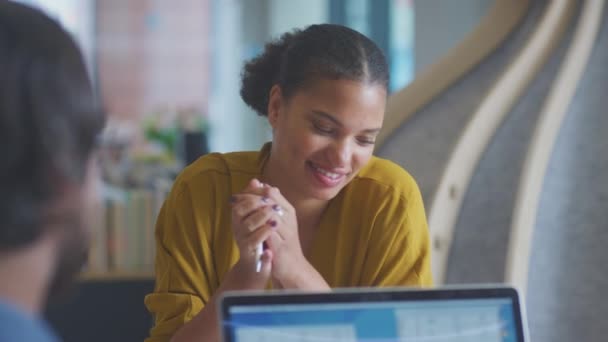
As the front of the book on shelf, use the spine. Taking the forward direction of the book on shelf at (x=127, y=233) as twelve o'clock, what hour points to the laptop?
The laptop is roughly at 12 o'clock from the book on shelf.

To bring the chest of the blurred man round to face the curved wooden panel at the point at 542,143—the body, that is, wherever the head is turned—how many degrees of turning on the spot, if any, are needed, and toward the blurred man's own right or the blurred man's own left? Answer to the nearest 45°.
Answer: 0° — they already face it

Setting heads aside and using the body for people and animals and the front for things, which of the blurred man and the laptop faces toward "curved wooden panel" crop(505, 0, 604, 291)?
the blurred man

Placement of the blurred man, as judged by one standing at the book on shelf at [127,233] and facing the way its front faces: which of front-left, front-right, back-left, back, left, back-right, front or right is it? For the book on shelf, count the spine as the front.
front

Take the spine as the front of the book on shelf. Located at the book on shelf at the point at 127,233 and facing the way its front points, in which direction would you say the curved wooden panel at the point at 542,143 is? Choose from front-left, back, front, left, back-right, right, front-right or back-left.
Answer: front-left

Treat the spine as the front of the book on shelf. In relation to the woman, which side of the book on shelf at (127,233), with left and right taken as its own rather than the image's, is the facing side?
front

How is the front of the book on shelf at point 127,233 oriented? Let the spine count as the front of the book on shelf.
toward the camera

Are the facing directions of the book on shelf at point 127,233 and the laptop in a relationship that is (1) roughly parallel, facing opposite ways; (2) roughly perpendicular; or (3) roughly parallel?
roughly parallel

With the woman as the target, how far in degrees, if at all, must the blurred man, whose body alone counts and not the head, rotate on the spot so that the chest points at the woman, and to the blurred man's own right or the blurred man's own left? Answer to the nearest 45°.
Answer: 0° — they already face them

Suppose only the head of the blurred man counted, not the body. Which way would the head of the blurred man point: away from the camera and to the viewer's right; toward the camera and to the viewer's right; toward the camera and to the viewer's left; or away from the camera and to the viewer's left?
away from the camera and to the viewer's right

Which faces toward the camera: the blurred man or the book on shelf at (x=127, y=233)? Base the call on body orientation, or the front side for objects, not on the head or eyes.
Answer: the book on shelf

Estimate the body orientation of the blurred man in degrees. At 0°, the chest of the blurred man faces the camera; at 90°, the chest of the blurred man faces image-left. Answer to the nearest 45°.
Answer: approximately 225°

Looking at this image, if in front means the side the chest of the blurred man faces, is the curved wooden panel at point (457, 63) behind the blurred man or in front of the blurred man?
in front
